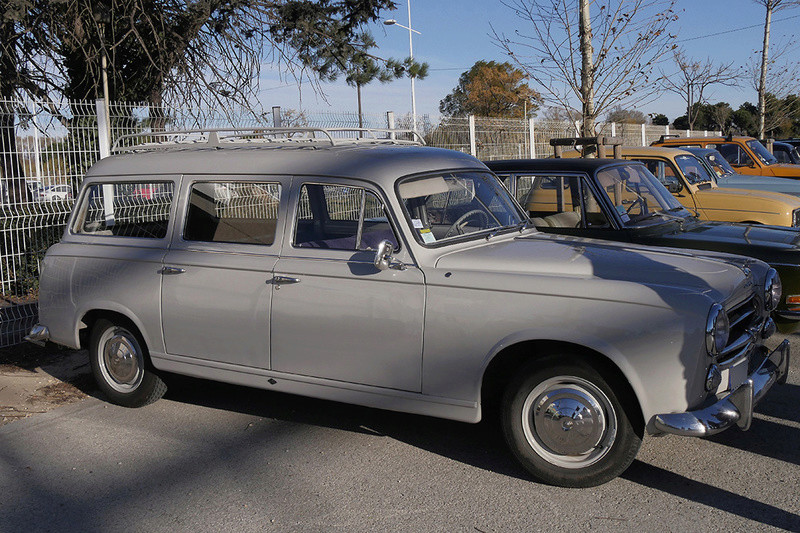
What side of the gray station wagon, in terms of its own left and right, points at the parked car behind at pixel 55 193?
back

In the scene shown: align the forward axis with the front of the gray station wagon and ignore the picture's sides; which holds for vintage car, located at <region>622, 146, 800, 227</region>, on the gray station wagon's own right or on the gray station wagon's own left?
on the gray station wagon's own left

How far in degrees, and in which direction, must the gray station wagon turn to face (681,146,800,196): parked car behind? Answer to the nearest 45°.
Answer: approximately 90° to its left

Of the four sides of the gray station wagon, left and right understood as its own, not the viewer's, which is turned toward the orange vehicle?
left

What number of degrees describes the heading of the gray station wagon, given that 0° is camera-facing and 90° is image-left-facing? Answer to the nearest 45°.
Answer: approximately 315°

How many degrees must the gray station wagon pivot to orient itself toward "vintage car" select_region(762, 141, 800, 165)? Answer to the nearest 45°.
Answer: approximately 90° to its left

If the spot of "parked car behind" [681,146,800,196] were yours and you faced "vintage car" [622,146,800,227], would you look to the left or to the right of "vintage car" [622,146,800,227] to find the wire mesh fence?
right

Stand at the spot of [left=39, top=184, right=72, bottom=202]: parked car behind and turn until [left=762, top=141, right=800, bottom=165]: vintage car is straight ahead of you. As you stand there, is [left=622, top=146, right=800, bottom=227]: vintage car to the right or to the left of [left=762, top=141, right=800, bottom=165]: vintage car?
right
